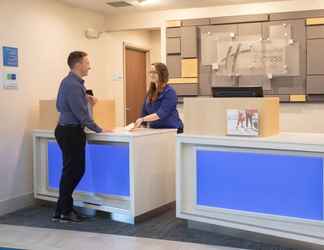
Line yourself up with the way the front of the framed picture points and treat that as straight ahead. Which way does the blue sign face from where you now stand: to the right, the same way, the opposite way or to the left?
to the left

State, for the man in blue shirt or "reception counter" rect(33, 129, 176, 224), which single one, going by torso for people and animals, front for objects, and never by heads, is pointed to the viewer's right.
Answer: the man in blue shirt

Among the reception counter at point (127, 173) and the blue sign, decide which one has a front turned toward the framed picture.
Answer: the blue sign

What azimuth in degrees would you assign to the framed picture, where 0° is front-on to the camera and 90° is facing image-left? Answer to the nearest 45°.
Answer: approximately 0°

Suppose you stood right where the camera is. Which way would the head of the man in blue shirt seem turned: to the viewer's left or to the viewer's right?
to the viewer's right

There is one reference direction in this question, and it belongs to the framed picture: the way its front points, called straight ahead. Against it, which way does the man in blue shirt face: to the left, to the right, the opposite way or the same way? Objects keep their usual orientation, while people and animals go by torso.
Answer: to the left

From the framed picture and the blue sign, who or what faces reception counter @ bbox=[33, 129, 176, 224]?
the blue sign

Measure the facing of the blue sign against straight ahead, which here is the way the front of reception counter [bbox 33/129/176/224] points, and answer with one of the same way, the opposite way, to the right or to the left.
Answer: to the left

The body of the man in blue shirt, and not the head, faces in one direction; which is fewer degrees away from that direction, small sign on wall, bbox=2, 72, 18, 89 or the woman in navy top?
the woman in navy top

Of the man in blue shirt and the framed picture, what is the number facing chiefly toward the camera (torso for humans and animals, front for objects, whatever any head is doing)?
1

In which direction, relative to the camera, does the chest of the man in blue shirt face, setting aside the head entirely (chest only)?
to the viewer's right

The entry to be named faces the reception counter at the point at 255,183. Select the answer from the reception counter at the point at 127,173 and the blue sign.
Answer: the blue sign

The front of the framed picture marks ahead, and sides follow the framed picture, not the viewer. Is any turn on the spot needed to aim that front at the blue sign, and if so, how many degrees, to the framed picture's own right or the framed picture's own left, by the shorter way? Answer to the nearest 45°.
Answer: approximately 90° to the framed picture's own right
